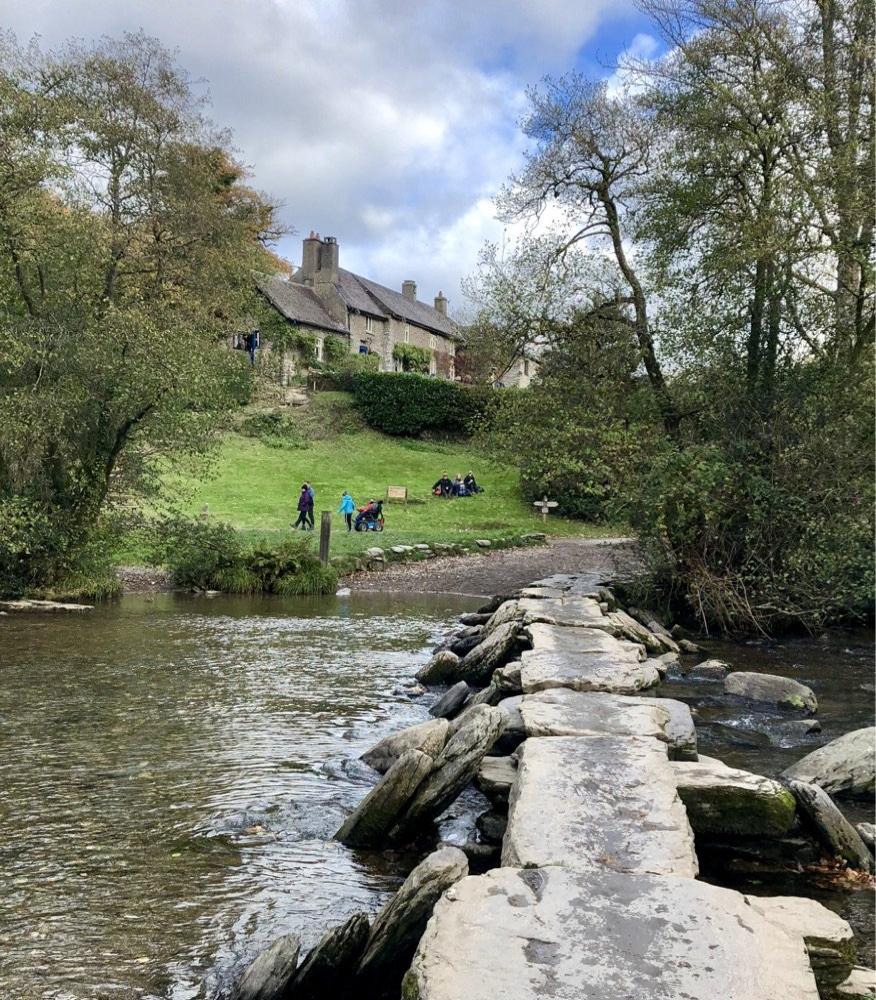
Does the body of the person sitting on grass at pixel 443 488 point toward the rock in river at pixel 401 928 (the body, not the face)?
yes

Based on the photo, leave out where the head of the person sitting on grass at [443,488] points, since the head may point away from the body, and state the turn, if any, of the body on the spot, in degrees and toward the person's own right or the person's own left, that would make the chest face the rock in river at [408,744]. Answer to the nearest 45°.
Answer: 0° — they already face it

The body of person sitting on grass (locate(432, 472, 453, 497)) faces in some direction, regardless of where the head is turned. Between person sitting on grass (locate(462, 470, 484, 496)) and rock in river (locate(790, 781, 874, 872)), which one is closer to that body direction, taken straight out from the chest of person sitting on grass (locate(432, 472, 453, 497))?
the rock in river

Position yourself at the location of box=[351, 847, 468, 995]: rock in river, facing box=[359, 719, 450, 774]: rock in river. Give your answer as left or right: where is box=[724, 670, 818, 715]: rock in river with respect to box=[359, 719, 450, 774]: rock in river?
right

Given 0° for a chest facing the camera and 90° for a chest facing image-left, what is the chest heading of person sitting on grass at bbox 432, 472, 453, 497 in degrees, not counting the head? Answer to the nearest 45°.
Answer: approximately 0°

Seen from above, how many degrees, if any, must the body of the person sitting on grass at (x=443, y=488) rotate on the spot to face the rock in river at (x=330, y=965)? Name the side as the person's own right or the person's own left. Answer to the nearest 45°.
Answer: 0° — they already face it

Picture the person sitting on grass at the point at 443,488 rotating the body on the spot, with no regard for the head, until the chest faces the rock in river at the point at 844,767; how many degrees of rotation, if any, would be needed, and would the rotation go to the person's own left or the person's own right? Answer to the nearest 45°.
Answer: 0° — they already face it

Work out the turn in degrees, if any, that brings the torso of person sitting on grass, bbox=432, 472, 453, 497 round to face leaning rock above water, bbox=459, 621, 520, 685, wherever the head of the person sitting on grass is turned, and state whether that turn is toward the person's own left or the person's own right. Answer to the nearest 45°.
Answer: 0° — they already face it

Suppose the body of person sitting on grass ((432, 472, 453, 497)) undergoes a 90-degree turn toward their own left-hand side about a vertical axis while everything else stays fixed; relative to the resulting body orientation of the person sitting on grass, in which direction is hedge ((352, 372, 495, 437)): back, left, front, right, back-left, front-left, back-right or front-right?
left

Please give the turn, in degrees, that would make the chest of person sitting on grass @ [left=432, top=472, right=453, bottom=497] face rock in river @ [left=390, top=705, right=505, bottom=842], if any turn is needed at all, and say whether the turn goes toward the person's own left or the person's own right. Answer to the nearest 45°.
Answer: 0° — they already face it

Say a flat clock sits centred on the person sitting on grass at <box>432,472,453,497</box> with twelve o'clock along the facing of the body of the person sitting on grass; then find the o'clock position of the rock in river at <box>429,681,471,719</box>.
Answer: The rock in river is roughly at 12 o'clock from the person sitting on grass.
